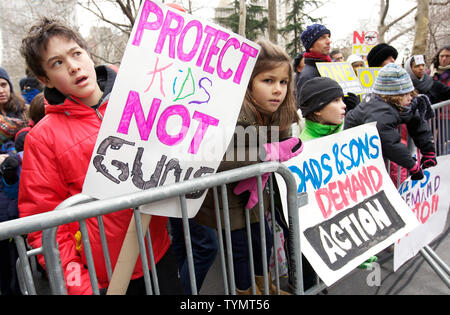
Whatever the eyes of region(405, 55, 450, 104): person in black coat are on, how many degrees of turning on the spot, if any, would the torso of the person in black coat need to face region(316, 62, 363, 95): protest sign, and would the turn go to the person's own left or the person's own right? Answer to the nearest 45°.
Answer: approximately 90° to the person's own right

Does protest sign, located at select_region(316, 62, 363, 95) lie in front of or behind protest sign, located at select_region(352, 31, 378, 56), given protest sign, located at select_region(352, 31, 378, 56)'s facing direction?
in front

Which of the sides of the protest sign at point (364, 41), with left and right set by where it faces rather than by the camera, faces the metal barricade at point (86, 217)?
front

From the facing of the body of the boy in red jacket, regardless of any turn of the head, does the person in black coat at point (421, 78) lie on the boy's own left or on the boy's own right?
on the boy's own left

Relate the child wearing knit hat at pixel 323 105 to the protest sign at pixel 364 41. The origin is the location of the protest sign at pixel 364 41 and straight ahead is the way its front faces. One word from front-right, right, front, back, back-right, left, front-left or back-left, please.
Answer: front

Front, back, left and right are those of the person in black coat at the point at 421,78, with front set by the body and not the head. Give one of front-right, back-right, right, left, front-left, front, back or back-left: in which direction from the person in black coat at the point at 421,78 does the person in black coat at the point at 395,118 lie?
front-right

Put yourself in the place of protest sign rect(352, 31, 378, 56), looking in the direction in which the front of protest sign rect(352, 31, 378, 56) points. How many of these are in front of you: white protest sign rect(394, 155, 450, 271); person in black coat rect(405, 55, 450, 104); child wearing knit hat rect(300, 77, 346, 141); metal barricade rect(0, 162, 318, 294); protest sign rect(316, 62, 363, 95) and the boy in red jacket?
6

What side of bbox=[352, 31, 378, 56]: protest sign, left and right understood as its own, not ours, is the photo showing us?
front

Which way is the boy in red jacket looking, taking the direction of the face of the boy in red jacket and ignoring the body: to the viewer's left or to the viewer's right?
to the viewer's right

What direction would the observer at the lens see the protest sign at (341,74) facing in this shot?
facing the viewer

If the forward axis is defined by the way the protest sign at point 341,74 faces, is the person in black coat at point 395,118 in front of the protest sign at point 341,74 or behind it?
in front

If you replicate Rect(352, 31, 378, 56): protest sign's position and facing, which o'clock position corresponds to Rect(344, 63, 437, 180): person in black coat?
The person in black coat is roughly at 12 o'clock from the protest sign.

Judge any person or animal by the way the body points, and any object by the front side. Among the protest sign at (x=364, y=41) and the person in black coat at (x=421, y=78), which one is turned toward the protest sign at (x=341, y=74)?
the protest sign at (x=364, y=41)

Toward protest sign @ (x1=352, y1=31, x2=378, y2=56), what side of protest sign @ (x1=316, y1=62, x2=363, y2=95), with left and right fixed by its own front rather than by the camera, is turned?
back
